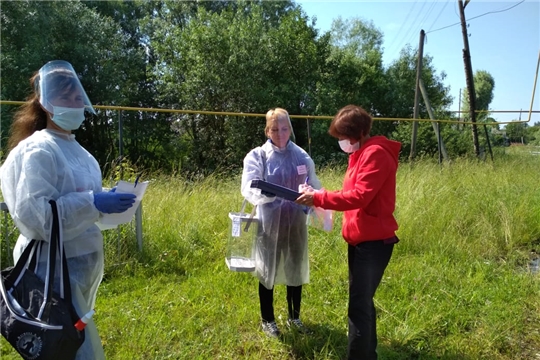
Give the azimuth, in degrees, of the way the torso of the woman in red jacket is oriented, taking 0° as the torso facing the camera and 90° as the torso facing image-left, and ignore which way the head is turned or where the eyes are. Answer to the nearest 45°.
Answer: approximately 90°

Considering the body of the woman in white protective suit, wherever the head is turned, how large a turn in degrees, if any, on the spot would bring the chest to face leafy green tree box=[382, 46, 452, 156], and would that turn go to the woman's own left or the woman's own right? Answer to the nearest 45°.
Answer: approximately 90° to the woman's own left

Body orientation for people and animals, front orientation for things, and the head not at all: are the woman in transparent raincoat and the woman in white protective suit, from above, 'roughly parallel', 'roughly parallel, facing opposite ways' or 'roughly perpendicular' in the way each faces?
roughly perpendicular

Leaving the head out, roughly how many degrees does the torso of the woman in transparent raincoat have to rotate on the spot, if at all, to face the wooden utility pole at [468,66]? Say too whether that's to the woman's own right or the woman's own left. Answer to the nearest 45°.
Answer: approximately 135° to the woman's own left

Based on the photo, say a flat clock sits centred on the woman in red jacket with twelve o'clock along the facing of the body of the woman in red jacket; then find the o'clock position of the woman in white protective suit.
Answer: The woman in white protective suit is roughly at 11 o'clock from the woman in red jacket.

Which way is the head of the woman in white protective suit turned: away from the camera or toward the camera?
toward the camera

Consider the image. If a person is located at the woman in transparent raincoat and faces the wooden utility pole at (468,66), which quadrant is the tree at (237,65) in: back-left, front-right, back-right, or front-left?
front-left

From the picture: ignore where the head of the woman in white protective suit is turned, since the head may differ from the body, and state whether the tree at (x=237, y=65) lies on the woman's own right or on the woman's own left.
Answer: on the woman's own left

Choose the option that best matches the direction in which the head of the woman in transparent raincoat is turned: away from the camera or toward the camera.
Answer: toward the camera

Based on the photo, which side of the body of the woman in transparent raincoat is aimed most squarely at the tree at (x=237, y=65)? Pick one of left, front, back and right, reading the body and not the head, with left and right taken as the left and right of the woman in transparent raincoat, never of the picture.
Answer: back

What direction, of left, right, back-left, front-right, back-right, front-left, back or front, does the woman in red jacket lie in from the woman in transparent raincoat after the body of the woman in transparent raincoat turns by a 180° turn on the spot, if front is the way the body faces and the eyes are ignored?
back-right

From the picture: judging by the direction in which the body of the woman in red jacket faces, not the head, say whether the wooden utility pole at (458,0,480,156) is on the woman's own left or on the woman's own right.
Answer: on the woman's own right

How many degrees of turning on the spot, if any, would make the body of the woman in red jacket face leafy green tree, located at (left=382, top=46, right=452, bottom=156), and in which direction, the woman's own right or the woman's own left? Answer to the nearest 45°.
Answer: approximately 90° to the woman's own right

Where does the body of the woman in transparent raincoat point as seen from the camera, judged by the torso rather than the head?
toward the camera

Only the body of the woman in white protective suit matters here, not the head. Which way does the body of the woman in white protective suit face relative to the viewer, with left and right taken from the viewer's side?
facing the viewer and to the right of the viewer
